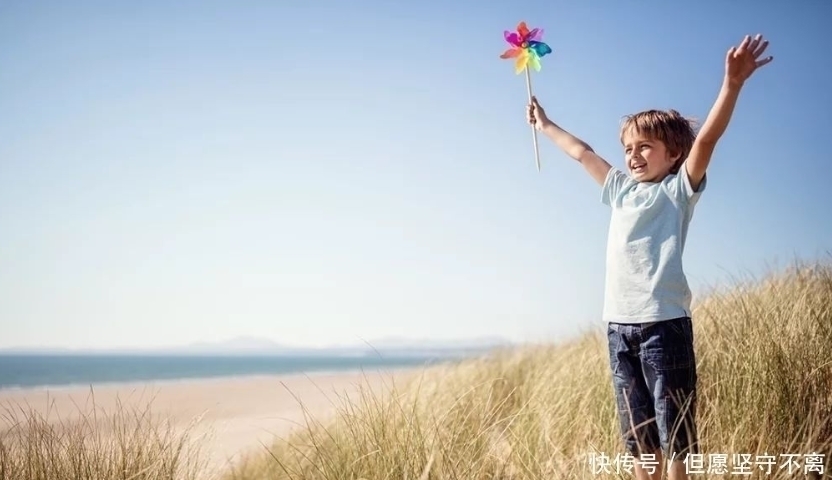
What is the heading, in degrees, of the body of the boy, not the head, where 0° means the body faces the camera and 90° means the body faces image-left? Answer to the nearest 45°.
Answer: approximately 45°
